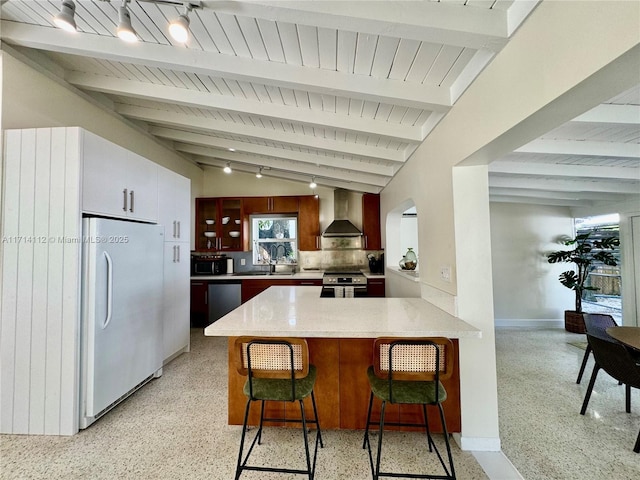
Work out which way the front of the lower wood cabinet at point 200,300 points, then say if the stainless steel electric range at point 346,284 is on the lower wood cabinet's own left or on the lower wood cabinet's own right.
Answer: on the lower wood cabinet's own left

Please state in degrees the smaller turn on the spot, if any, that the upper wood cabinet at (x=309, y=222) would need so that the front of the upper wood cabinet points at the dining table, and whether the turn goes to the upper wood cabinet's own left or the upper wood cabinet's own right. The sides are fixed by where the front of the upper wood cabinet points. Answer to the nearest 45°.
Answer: approximately 45° to the upper wood cabinet's own left

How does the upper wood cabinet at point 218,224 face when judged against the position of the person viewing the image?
facing the viewer

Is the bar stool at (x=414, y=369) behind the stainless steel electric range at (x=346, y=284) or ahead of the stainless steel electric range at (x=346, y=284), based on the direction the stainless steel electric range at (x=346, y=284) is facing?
ahead

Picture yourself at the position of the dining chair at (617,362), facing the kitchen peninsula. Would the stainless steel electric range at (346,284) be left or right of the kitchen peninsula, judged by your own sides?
right

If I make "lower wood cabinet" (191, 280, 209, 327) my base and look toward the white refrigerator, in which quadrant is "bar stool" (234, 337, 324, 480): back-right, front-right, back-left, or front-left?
front-left

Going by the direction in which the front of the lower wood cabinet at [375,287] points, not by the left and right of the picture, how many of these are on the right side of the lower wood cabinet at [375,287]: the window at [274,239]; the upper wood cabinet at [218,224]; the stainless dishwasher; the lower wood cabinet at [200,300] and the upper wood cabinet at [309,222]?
5

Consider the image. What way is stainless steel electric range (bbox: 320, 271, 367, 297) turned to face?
toward the camera

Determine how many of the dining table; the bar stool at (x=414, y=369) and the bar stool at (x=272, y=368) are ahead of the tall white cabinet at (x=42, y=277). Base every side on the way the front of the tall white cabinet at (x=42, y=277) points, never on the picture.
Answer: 3

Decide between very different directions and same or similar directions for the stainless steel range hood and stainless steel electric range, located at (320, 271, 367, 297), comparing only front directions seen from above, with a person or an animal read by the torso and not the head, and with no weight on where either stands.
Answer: same or similar directions

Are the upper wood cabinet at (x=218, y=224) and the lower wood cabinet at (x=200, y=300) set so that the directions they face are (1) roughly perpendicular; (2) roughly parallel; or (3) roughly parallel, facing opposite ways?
roughly parallel

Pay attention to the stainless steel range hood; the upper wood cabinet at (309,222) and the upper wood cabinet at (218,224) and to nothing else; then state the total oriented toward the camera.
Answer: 3

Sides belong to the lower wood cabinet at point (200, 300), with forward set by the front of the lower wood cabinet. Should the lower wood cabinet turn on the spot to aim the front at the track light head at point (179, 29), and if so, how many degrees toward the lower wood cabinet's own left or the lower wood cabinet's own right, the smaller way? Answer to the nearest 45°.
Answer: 0° — it already faces it

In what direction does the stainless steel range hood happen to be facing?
toward the camera
